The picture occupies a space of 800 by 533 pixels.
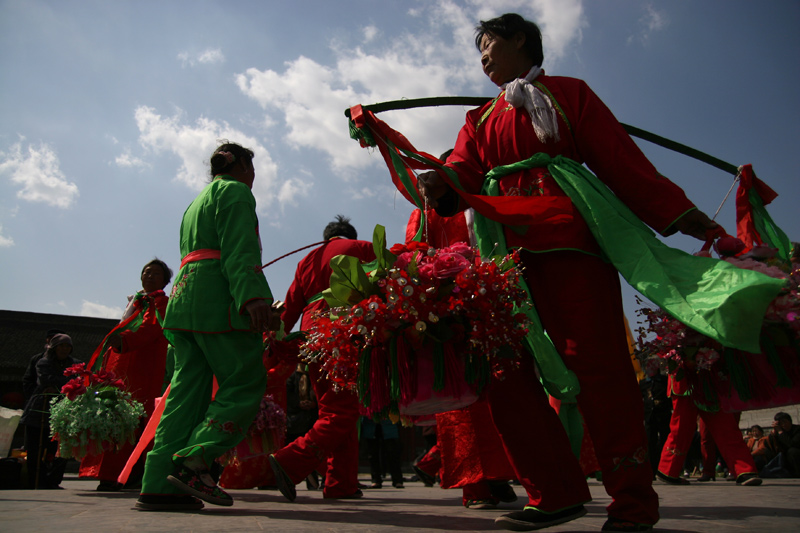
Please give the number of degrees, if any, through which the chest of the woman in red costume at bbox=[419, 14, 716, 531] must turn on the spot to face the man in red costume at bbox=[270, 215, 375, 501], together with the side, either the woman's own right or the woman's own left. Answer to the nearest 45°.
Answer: approximately 90° to the woman's own right

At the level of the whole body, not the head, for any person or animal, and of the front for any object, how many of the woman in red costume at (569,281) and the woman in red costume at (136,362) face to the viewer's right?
0

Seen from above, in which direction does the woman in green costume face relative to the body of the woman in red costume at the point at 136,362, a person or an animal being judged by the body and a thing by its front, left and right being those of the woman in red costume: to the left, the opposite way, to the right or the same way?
the opposite way

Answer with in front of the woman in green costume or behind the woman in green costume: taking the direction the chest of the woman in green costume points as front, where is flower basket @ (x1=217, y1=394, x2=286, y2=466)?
in front

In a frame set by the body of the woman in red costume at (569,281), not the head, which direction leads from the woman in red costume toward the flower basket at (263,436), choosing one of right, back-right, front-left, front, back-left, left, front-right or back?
right

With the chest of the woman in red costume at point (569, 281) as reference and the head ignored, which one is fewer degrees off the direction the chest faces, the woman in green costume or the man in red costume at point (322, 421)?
the woman in green costume

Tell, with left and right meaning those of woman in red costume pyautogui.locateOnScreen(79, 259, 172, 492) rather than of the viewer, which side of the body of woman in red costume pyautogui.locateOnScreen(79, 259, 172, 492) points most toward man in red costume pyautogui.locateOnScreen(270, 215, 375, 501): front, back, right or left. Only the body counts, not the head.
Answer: left

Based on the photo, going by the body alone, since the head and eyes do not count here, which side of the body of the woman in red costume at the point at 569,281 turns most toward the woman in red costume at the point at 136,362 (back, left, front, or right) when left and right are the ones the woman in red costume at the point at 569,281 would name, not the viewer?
right

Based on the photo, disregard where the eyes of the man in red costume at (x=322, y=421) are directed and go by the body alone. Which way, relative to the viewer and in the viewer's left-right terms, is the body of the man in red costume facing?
facing away from the viewer and to the right of the viewer

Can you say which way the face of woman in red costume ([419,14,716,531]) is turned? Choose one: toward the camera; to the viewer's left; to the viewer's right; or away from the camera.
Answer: to the viewer's left

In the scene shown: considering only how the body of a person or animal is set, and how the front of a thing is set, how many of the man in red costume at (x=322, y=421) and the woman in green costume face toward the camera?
0

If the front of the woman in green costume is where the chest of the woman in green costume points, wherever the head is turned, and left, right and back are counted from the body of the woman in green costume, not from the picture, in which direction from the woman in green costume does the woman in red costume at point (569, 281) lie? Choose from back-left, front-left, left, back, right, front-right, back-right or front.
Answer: right

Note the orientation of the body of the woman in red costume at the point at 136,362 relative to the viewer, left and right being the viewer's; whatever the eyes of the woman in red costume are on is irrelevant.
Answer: facing the viewer and to the left of the viewer
